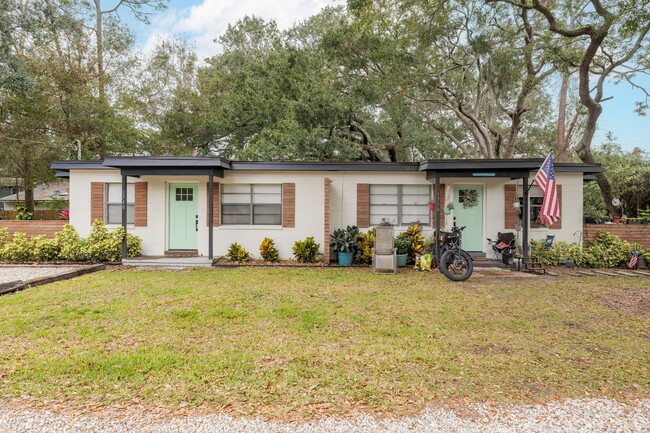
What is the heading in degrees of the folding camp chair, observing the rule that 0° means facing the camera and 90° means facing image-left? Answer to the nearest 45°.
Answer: approximately 45°

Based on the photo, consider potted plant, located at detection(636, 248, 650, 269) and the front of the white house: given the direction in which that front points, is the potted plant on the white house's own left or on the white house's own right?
on the white house's own left

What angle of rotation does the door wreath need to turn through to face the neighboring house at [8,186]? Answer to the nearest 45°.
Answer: approximately 90° to its right

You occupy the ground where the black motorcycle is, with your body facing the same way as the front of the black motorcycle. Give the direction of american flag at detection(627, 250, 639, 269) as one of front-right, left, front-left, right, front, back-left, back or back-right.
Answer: left

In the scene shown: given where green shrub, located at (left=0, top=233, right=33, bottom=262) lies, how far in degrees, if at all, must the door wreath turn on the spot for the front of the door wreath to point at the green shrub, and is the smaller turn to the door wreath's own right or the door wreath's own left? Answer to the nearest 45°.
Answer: approximately 45° to the door wreath's own right

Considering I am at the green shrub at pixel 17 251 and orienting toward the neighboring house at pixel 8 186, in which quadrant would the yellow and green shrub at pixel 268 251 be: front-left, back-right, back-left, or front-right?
back-right

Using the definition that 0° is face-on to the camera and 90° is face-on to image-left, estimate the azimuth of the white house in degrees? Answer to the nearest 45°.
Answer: approximately 0°

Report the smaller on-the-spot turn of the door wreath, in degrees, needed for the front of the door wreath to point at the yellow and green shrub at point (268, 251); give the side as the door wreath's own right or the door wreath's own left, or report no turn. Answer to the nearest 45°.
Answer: approximately 45° to the door wreath's own right
